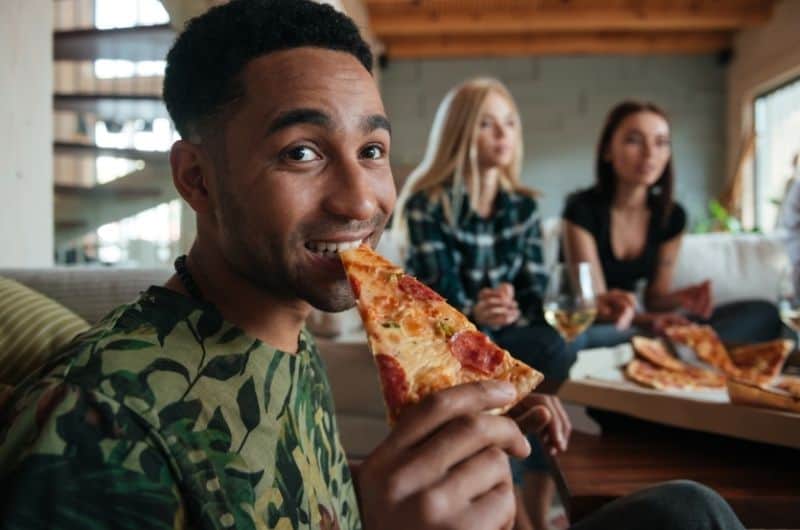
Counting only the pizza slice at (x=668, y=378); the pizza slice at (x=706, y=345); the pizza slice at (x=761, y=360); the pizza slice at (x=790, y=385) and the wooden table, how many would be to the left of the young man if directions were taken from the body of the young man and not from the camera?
5

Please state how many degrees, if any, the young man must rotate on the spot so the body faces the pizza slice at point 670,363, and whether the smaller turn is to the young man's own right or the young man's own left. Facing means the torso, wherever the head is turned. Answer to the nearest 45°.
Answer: approximately 90° to the young man's own left

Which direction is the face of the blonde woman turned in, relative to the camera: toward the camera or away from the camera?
toward the camera

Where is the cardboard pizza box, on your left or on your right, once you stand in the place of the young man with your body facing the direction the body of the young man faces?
on your left

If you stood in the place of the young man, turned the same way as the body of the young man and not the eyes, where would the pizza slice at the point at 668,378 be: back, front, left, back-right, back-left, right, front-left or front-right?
left

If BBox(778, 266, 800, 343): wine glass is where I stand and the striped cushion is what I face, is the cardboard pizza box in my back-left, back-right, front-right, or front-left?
front-left

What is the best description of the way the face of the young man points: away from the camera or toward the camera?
toward the camera

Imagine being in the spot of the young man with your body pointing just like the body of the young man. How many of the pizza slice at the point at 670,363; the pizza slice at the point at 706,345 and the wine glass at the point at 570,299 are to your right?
0

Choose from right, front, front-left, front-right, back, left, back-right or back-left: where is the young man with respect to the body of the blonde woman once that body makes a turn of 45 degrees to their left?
right

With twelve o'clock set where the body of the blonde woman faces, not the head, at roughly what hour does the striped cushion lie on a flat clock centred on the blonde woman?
The striped cushion is roughly at 2 o'clock from the blonde woman.

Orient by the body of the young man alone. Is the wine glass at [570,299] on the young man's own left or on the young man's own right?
on the young man's own left

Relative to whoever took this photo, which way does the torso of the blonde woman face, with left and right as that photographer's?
facing the viewer and to the right of the viewer

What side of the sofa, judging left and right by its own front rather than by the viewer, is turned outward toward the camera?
front

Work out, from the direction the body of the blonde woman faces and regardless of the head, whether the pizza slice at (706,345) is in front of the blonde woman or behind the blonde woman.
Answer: in front
